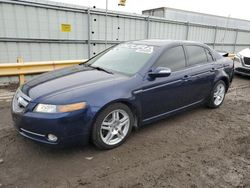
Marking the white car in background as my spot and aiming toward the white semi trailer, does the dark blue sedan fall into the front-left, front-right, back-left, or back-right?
back-left

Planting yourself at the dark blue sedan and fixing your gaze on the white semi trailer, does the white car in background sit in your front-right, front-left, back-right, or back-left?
front-right

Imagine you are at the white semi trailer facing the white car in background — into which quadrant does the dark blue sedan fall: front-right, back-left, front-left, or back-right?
front-right

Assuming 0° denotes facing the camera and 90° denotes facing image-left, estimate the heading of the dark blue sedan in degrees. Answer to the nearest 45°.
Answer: approximately 45°

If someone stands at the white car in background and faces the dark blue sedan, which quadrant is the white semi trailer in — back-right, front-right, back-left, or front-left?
back-right

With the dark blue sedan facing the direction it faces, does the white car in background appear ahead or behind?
behind

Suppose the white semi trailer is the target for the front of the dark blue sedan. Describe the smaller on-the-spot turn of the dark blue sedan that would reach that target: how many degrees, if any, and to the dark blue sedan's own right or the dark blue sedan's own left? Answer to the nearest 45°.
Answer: approximately 135° to the dark blue sedan's own right

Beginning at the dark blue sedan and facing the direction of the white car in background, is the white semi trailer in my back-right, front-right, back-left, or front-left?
front-left

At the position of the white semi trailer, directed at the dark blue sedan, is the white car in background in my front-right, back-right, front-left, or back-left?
front-left
